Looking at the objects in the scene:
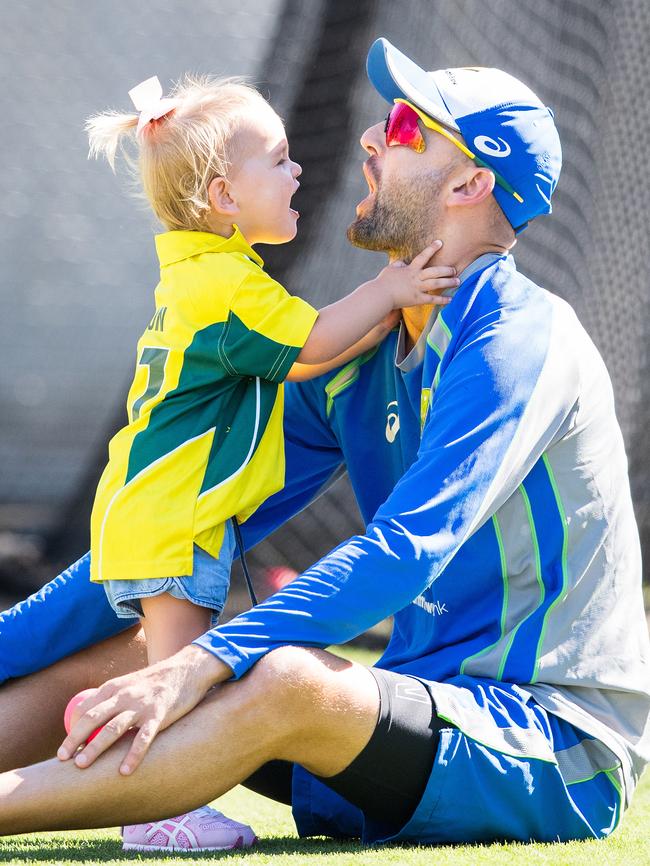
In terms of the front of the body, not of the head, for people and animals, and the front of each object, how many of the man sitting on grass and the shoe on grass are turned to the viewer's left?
1

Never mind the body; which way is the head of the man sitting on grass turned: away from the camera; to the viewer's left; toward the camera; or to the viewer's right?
to the viewer's left

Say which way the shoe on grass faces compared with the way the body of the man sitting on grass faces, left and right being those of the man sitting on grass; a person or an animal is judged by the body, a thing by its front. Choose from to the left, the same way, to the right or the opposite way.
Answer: the opposite way

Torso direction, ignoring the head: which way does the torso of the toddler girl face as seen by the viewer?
to the viewer's right

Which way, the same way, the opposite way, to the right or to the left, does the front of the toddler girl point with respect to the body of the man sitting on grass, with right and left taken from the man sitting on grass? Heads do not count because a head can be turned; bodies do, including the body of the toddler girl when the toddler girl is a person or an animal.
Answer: the opposite way

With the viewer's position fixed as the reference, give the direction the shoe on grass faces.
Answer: facing to the right of the viewer

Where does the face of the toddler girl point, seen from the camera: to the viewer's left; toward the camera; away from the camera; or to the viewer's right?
to the viewer's right

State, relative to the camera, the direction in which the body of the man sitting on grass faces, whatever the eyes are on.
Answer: to the viewer's left
